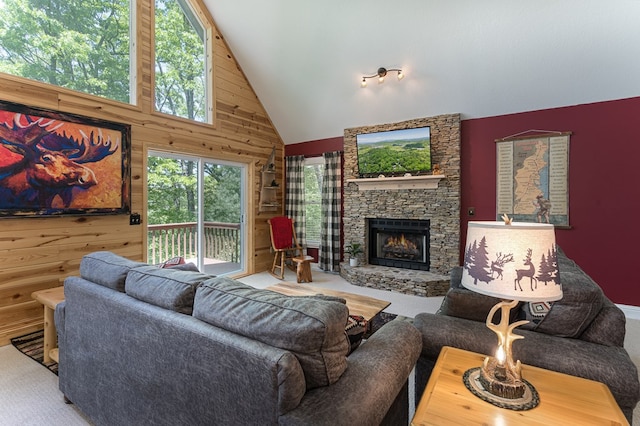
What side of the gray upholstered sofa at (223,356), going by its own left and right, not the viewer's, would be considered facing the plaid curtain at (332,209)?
front

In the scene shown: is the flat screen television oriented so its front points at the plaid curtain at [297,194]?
no

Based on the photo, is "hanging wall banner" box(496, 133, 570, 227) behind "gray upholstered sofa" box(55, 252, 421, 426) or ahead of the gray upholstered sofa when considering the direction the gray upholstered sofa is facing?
ahead

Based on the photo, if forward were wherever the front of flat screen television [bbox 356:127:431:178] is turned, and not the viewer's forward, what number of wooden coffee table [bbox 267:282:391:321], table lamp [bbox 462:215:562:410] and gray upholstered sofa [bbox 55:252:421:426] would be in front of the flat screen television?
3

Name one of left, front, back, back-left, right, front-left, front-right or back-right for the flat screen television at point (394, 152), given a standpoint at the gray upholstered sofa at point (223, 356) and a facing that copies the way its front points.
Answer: front

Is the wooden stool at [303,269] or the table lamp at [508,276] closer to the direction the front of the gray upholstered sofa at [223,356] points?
the wooden stool

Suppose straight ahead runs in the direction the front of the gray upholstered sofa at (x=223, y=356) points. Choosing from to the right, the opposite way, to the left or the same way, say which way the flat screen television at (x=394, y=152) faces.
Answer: the opposite way

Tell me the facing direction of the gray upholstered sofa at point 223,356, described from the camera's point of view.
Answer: facing away from the viewer and to the right of the viewer

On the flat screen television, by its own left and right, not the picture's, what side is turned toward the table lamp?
front

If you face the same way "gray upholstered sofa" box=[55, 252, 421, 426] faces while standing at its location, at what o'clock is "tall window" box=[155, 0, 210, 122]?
The tall window is roughly at 10 o'clock from the gray upholstered sofa.

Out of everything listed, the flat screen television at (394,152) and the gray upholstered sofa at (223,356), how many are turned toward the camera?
1

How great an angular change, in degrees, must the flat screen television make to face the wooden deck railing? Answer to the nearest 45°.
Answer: approximately 90° to its right

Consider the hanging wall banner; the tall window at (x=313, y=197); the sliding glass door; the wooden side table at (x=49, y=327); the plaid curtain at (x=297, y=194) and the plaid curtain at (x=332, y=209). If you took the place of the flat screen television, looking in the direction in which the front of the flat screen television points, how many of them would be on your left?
1

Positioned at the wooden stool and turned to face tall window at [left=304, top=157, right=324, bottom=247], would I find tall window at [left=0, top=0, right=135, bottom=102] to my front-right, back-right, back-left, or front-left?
back-left

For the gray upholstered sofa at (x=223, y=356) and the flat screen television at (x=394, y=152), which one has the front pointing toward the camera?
the flat screen television

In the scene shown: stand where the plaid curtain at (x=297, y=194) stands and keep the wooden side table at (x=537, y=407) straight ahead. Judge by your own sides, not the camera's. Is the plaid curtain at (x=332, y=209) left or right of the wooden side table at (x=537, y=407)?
left

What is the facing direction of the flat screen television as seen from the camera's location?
facing the viewer
